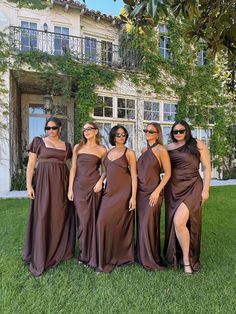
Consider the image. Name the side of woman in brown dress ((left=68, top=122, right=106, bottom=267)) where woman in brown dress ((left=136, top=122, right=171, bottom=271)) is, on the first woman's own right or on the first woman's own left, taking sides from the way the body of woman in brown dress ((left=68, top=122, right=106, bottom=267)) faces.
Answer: on the first woman's own left

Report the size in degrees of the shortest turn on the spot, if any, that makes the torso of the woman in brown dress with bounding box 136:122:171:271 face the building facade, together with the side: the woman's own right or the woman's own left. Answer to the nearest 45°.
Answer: approximately 135° to the woman's own right

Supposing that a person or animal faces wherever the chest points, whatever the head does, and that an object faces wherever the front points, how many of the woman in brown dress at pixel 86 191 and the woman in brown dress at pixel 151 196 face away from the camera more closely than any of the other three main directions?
0

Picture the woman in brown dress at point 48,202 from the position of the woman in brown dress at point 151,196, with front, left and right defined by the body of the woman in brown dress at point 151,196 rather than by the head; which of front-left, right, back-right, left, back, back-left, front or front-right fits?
front-right

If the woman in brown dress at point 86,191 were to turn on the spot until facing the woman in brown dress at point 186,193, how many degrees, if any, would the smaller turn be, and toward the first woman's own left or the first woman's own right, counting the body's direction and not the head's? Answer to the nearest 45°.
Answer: approximately 90° to the first woman's own left

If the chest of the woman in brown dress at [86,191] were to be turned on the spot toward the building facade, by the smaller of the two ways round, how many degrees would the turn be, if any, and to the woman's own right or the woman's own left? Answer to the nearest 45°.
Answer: approximately 180°

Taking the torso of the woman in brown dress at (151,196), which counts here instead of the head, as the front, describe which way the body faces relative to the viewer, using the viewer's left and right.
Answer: facing the viewer and to the left of the viewer

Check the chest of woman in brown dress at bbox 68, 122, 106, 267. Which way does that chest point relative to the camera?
toward the camera
